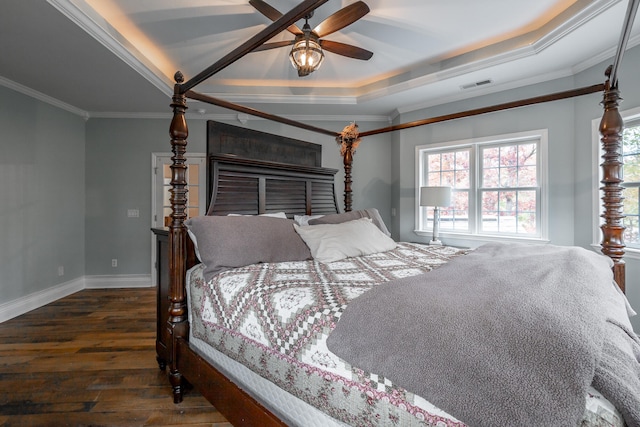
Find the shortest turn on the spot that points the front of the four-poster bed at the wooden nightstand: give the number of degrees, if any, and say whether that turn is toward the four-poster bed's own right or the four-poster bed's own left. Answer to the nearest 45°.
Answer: approximately 135° to the four-poster bed's own right

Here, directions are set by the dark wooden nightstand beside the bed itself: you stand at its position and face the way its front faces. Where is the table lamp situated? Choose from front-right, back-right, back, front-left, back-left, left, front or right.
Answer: front-left

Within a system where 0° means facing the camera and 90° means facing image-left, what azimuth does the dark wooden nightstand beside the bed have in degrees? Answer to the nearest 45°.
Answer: approximately 315°

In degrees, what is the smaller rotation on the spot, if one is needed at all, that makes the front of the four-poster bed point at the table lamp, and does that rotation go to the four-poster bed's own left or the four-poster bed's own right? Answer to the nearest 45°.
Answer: approximately 90° to the four-poster bed's own left
